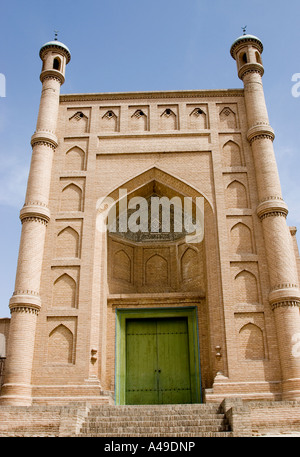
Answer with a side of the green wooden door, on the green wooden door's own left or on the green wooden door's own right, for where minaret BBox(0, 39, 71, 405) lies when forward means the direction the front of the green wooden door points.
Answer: on the green wooden door's own right

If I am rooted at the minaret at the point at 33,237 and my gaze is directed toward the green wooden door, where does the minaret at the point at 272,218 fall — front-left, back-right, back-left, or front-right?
front-right

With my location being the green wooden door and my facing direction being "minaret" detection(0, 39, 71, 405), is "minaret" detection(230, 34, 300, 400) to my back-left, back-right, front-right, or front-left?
back-left

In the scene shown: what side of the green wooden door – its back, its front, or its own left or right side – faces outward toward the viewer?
front

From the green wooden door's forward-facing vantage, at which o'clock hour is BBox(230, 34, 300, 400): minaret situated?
The minaret is roughly at 10 o'clock from the green wooden door.

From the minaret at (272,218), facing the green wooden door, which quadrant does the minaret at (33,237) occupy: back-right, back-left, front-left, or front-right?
front-left
